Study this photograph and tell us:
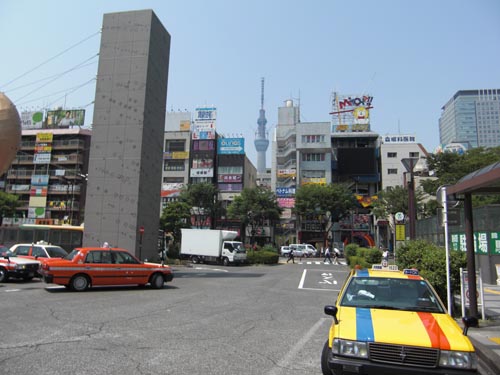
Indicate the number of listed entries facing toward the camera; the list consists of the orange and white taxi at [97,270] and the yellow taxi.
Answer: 1

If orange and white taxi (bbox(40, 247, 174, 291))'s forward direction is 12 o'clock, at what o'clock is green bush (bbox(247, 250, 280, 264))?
The green bush is roughly at 10 o'clock from the orange and white taxi.

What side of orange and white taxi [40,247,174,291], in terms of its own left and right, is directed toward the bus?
left

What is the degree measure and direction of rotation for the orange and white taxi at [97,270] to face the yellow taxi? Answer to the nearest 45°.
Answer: approximately 90° to its right

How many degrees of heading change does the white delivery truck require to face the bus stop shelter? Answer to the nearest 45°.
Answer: approximately 45° to its right

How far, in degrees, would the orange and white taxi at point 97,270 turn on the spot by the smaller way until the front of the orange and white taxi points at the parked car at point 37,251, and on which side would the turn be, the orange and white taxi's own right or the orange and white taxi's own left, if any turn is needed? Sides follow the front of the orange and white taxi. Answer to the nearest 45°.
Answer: approximately 135° to the orange and white taxi's own left

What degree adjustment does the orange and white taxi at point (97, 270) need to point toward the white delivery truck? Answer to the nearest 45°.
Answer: approximately 45° to its left

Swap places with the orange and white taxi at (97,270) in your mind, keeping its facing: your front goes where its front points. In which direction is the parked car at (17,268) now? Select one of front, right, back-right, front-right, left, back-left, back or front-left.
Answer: back-left

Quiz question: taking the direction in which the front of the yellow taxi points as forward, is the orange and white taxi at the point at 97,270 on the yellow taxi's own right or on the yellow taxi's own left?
on the yellow taxi's own right

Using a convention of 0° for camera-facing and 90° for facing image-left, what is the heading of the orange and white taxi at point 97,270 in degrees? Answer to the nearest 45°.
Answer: approximately 270°

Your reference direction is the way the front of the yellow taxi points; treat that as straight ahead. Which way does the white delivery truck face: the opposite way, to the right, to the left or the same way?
to the left
